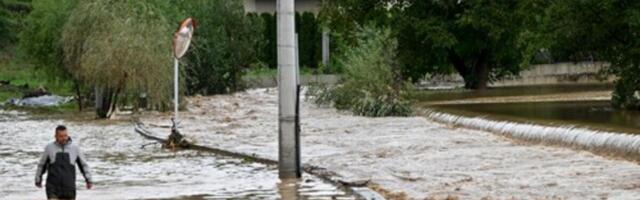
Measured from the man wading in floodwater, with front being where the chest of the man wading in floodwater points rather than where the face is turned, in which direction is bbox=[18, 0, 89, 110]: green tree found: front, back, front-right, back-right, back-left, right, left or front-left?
back

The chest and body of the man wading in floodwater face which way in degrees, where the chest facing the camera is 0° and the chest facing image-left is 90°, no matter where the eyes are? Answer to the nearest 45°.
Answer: approximately 0°

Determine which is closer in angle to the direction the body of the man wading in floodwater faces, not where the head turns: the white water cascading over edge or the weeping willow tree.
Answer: the white water cascading over edge

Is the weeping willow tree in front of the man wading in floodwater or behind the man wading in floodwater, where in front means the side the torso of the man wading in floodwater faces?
behind
